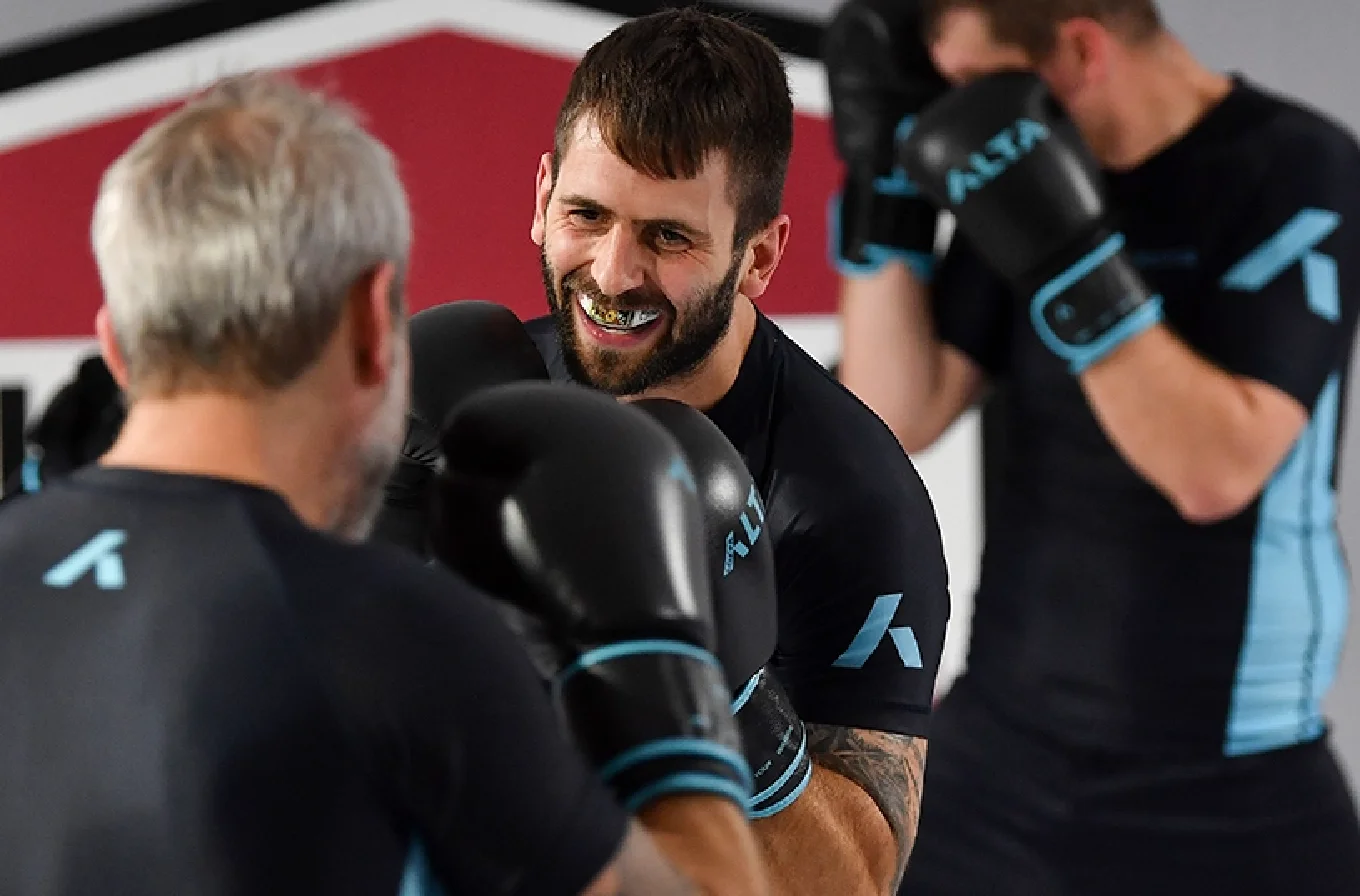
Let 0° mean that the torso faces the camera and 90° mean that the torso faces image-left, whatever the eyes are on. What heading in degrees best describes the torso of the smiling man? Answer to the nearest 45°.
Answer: approximately 45°
